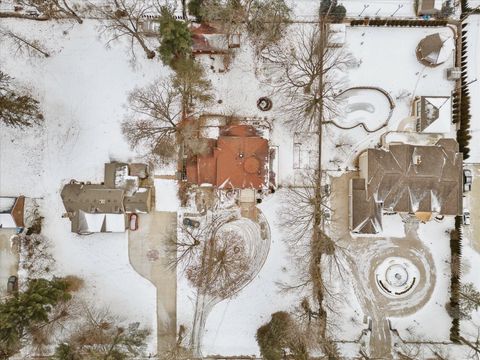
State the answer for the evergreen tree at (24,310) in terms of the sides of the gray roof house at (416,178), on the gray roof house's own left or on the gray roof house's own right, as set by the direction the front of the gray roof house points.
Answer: on the gray roof house's own right

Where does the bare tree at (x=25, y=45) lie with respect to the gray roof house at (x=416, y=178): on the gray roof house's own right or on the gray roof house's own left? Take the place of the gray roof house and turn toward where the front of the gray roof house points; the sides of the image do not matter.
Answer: on the gray roof house's own right

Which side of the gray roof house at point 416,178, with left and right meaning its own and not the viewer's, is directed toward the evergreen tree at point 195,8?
right

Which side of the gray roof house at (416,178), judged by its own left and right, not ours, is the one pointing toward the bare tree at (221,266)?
right

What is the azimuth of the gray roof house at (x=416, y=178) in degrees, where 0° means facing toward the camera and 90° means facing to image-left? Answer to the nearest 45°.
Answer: approximately 0°
